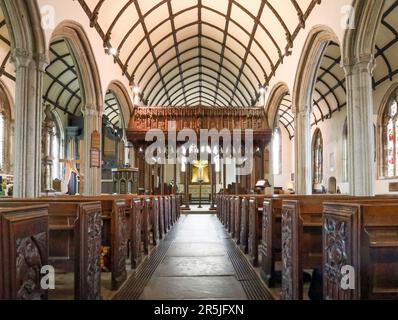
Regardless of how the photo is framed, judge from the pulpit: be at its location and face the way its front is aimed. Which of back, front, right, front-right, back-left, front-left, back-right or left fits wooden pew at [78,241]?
front

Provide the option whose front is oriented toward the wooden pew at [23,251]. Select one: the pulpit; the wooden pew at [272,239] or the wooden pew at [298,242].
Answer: the pulpit

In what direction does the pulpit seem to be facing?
toward the camera

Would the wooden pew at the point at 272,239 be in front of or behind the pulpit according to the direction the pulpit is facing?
in front

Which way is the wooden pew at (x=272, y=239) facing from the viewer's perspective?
away from the camera

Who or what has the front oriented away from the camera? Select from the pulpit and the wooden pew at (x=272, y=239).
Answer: the wooden pew

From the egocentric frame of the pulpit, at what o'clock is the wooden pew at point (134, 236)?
The wooden pew is roughly at 12 o'clock from the pulpit.

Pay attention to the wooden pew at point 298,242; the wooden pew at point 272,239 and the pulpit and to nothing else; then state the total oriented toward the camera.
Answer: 1

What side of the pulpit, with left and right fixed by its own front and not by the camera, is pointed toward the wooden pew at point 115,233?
front

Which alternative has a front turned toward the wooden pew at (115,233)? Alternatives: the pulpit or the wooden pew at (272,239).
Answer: the pulpit

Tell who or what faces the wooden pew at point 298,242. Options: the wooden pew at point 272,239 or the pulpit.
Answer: the pulpit

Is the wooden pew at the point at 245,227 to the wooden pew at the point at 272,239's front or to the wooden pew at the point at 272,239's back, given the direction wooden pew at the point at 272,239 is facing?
to the front

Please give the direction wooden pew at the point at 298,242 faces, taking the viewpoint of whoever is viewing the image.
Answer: facing away from the viewer and to the left of the viewer

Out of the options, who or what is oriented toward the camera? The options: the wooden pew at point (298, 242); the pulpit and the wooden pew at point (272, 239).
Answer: the pulpit
